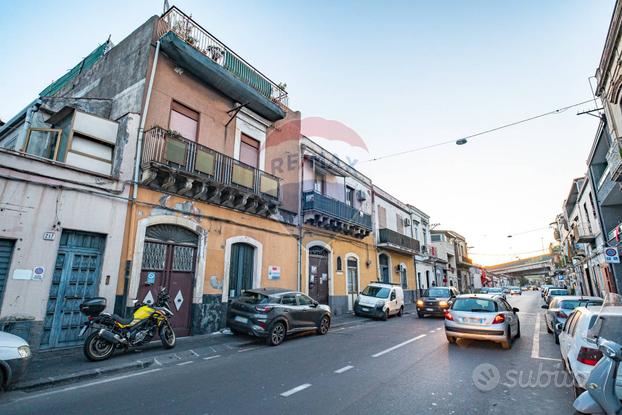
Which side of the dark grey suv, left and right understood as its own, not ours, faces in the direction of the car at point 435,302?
front

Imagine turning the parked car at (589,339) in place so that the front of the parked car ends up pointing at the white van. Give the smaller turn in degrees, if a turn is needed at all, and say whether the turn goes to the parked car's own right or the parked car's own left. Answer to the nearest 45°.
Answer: approximately 45° to the parked car's own left

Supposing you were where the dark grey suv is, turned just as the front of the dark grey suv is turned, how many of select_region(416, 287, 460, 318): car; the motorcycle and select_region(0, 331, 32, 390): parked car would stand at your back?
2

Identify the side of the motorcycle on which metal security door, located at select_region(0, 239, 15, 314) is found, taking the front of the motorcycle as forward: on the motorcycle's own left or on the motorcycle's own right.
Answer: on the motorcycle's own left

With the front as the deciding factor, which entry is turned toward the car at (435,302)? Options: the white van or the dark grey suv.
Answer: the dark grey suv

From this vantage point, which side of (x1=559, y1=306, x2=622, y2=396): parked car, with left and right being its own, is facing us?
back

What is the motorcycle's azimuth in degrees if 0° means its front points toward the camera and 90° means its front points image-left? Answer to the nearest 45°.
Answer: approximately 225°

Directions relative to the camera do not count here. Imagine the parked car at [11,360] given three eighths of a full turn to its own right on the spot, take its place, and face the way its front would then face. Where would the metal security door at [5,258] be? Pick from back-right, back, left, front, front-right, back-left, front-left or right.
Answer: back-right

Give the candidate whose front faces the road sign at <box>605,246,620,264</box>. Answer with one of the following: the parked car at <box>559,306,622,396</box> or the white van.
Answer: the parked car

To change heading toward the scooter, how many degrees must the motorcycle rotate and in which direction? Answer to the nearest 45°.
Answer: approximately 90° to its right

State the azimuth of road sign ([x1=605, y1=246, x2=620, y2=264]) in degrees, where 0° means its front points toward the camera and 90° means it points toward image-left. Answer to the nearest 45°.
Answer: approximately 0°

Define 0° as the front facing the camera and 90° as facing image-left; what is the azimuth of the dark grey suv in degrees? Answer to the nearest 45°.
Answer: approximately 225°
